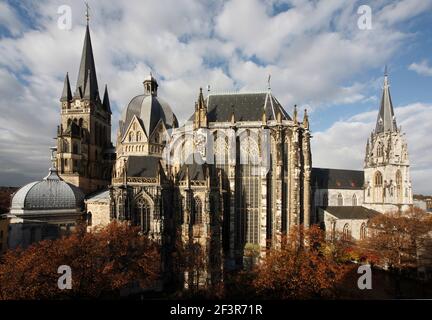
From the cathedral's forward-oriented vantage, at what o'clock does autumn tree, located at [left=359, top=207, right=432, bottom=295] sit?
The autumn tree is roughly at 6 o'clock from the cathedral.

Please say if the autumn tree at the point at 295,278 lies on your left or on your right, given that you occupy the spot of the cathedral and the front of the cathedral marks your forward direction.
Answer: on your left

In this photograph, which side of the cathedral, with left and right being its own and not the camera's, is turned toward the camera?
left
